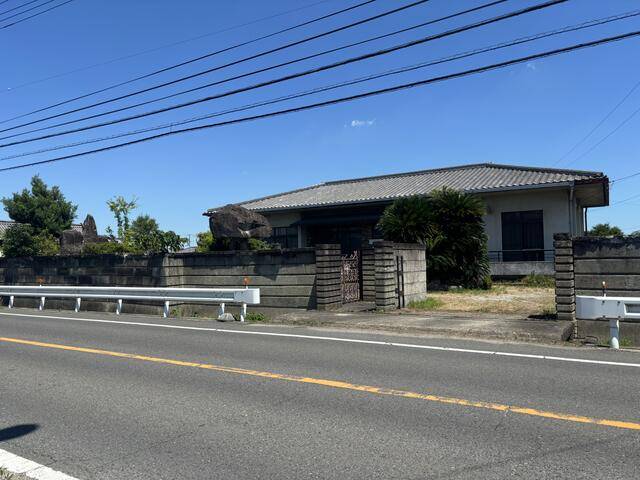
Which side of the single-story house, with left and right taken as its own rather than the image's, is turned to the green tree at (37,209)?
right

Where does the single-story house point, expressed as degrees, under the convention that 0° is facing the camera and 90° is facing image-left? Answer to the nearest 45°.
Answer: approximately 45°

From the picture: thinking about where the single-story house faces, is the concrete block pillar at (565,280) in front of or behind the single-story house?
in front

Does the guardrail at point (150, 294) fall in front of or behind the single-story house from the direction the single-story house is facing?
in front

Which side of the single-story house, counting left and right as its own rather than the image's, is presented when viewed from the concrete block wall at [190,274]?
front

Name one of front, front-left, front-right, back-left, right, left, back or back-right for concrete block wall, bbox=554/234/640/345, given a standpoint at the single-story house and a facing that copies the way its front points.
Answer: front-left

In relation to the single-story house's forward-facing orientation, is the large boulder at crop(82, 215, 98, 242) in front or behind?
in front

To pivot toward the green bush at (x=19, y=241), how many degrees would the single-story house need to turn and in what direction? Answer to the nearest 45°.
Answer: approximately 45° to its right
